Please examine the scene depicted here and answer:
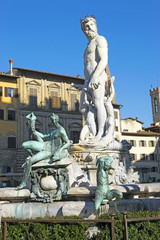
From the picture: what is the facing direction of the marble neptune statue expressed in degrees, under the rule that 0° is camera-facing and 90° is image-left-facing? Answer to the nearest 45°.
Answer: approximately 45°
